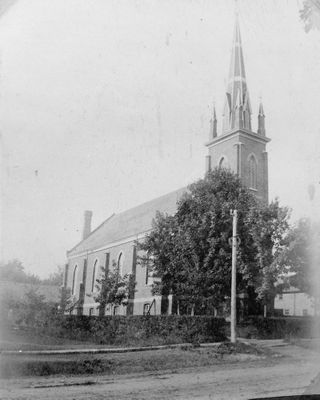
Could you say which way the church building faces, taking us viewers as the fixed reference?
facing the viewer and to the right of the viewer
